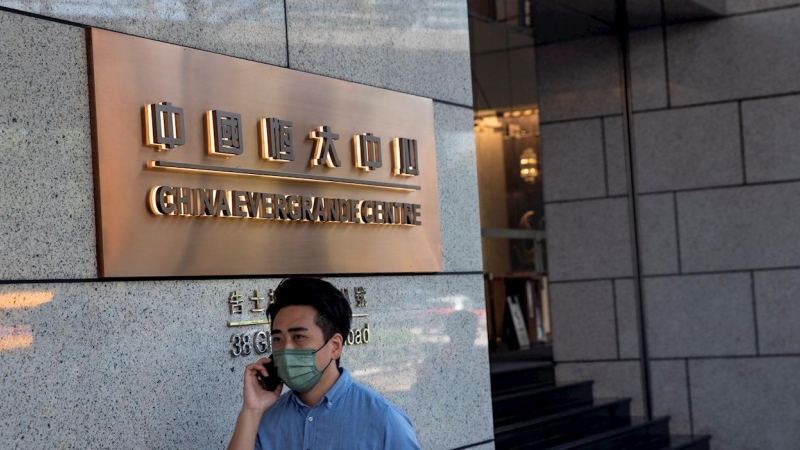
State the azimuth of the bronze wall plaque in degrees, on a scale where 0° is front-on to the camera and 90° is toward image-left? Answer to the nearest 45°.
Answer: approximately 315°

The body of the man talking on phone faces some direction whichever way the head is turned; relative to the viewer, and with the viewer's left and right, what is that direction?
facing the viewer and to the left of the viewer

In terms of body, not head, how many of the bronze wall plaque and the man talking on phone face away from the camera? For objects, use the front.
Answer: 0
